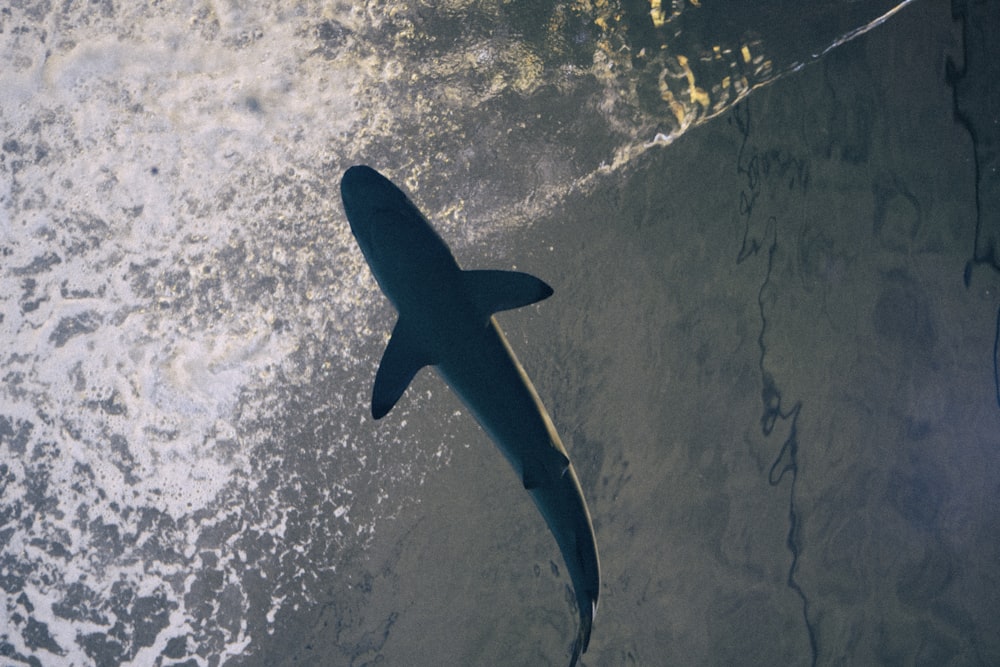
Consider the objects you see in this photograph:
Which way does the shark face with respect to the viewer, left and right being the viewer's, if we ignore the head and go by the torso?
facing away from the viewer and to the left of the viewer
